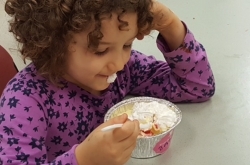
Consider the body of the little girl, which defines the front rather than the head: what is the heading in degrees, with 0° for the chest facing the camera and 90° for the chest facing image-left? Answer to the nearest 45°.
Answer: approximately 315°
